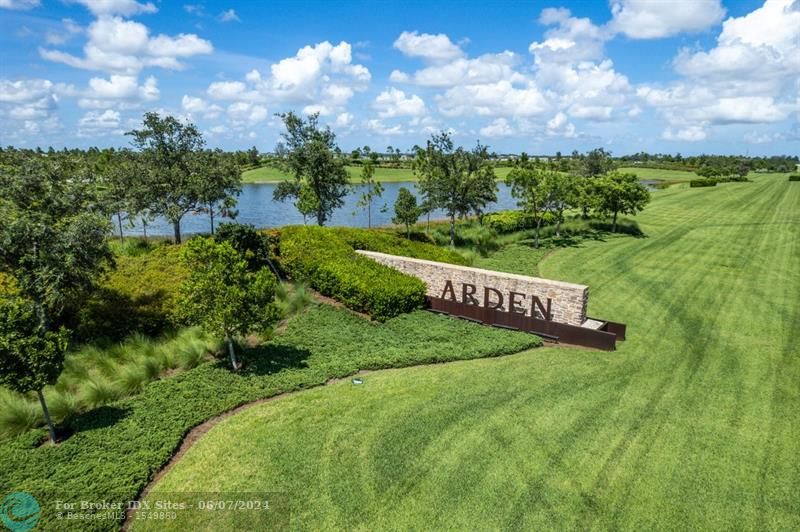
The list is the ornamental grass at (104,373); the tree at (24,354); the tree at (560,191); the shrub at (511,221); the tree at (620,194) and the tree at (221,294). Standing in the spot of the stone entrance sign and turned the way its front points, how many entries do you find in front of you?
3

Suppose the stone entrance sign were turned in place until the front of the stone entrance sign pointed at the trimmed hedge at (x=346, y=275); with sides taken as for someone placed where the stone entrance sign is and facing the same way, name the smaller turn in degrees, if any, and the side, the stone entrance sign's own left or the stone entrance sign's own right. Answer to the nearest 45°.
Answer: approximately 45° to the stone entrance sign's own right

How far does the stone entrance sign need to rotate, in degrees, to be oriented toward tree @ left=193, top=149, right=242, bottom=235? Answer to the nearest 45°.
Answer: approximately 90° to its right

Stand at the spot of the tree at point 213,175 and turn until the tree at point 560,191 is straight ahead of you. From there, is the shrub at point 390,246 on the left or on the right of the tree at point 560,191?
right

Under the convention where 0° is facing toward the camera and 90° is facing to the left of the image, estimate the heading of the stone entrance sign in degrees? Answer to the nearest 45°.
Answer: approximately 45°

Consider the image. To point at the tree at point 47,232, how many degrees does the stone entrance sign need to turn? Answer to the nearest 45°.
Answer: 0° — it already faces it

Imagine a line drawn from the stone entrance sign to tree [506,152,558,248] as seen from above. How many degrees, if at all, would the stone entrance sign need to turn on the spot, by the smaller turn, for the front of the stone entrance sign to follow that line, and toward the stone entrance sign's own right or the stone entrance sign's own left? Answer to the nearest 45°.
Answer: approximately 135° to the stone entrance sign's own right

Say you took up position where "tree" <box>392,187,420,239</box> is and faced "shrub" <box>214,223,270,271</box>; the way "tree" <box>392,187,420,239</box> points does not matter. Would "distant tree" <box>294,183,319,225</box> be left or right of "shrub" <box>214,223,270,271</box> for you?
right

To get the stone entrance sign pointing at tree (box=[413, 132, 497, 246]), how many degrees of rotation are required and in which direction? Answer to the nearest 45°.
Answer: approximately 135° to its right

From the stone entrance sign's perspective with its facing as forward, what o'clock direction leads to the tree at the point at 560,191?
The tree is roughly at 5 o'clock from the stone entrance sign.

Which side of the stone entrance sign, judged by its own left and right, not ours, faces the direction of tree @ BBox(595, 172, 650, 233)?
back

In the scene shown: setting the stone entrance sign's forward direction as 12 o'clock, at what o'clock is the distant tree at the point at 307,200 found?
The distant tree is roughly at 3 o'clock from the stone entrance sign.
